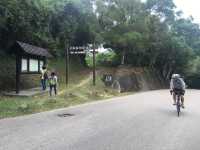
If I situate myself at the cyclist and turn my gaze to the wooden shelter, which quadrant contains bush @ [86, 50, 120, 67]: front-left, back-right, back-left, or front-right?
front-right

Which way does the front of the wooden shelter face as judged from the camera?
facing the viewer and to the right of the viewer

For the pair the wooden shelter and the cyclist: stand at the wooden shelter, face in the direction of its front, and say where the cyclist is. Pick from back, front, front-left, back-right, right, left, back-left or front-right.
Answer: front

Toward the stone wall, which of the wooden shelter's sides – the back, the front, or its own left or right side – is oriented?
left

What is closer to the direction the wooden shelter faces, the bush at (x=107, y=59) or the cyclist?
the cyclist

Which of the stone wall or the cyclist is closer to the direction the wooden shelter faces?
the cyclist

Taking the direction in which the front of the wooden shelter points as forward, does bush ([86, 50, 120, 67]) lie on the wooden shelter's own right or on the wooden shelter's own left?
on the wooden shelter's own left
